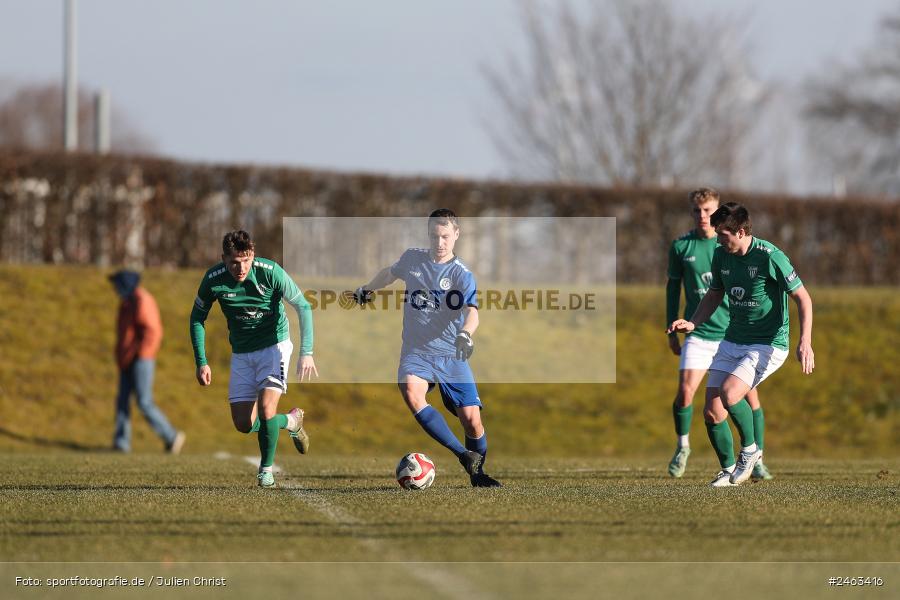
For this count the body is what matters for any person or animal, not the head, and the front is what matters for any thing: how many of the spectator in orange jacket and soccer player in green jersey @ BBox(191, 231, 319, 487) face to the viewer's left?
1

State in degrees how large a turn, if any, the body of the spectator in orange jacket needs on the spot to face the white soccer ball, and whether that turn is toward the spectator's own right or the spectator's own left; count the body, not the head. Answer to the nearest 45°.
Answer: approximately 90° to the spectator's own left

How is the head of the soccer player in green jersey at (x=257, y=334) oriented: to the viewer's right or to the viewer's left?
to the viewer's right

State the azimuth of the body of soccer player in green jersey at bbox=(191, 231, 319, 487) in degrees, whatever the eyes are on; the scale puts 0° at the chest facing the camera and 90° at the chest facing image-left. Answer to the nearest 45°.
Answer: approximately 0°

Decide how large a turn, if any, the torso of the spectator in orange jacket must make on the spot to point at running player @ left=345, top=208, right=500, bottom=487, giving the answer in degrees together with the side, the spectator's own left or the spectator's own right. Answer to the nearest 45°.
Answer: approximately 90° to the spectator's own left

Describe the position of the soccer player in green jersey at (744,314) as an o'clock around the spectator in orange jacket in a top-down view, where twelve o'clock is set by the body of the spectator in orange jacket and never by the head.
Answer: The soccer player in green jersey is roughly at 8 o'clock from the spectator in orange jacket.

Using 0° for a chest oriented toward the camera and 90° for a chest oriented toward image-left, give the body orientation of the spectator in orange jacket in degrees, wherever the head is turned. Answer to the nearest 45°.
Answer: approximately 90°

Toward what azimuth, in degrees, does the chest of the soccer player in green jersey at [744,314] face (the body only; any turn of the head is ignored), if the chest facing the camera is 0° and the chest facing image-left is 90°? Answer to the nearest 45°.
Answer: approximately 45°

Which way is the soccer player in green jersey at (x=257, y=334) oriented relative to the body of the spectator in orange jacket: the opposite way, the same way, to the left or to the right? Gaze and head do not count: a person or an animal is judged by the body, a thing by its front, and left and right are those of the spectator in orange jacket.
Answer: to the left
